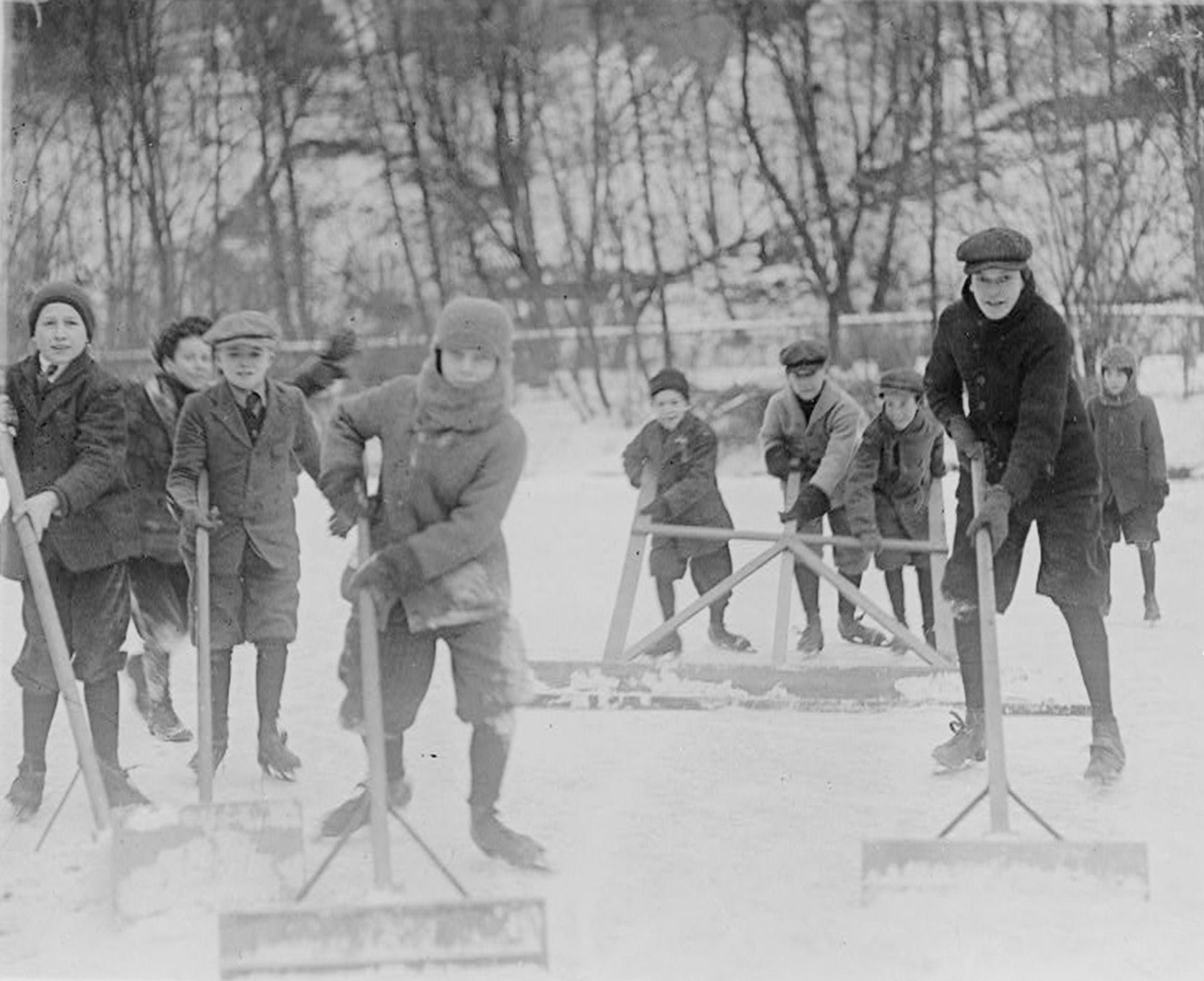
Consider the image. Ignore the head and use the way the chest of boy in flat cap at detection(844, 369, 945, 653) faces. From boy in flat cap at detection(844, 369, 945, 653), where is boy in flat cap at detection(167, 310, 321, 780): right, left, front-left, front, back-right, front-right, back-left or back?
front-right

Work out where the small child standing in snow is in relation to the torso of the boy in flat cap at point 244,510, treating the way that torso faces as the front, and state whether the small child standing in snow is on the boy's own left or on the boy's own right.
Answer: on the boy's own left

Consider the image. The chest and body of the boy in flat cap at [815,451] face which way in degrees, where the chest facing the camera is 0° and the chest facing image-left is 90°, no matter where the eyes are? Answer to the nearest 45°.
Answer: approximately 0°

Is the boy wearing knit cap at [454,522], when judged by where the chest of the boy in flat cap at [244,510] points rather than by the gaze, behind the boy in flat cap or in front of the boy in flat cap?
in front

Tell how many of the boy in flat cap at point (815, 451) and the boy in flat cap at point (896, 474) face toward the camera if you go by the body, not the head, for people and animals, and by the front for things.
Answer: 2

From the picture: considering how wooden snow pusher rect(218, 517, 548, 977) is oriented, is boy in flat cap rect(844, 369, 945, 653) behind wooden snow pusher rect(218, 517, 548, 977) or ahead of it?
behind

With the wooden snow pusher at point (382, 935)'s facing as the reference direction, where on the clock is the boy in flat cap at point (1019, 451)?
The boy in flat cap is roughly at 8 o'clock from the wooden snow pusher.

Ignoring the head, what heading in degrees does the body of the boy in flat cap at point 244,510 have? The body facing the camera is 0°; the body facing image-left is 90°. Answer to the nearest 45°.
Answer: approximately 0°
